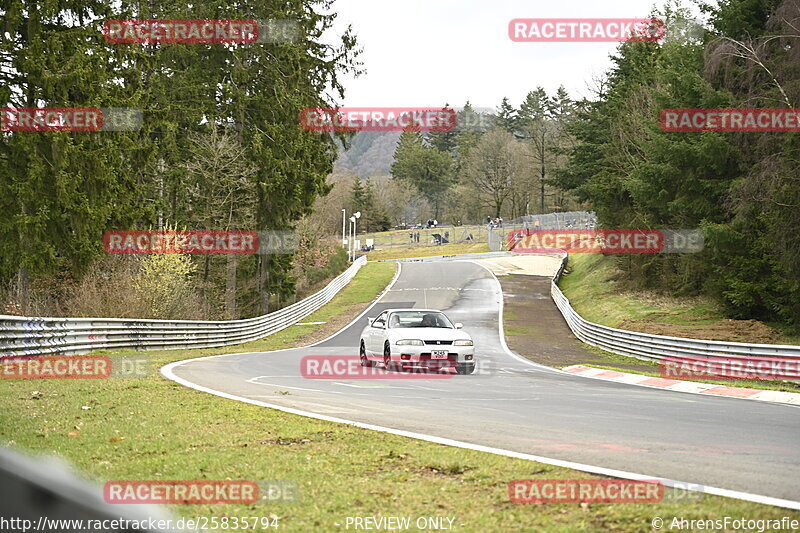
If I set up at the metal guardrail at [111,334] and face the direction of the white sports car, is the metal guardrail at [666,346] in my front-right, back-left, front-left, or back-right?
front-left

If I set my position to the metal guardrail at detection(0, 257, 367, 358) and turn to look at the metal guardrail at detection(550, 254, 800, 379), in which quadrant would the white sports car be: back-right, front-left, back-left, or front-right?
front-right

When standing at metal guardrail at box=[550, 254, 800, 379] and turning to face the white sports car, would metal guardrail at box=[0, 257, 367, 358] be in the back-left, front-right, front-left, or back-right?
front-right

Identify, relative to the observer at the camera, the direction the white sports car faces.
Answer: facing the viewer and to the right of the viewer

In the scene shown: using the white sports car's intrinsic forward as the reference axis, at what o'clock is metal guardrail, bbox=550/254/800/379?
The metal guardrail is roughly at 9 o'clock from the white sports car.

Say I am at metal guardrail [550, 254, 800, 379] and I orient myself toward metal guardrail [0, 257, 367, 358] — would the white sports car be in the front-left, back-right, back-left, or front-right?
front-left

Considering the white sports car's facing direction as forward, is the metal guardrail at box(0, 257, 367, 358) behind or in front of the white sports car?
behind
